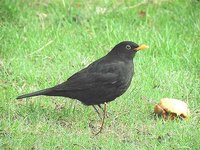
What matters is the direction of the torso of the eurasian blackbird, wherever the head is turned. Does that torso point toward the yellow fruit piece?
yes

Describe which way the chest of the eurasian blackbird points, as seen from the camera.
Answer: to the viewer's right
